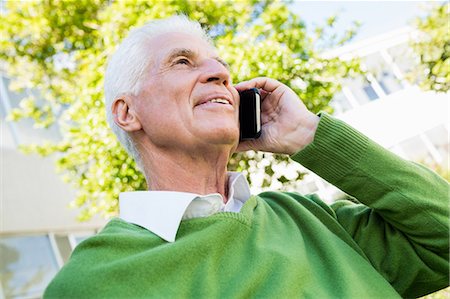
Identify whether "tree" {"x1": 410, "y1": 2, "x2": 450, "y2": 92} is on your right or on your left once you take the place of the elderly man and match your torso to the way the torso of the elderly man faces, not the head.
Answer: on your left

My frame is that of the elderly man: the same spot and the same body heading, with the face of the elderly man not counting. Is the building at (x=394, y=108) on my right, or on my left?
on my left

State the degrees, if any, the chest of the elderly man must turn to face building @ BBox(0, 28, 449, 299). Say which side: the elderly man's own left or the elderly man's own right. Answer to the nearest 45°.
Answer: approximately 180°

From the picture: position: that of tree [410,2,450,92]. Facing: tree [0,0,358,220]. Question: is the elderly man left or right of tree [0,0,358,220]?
left

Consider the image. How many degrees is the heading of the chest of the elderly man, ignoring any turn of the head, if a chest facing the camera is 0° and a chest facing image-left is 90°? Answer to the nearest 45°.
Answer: approximately 315°

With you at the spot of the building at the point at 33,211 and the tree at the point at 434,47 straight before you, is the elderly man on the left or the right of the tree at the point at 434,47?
right
